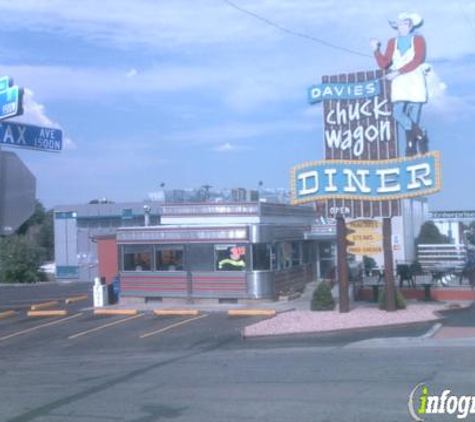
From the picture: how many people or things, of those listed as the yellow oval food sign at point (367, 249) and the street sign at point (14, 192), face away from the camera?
1

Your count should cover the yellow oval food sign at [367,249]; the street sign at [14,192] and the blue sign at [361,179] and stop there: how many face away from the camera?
1

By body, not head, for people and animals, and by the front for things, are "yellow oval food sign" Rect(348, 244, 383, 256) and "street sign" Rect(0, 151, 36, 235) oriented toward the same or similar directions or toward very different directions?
very different directions

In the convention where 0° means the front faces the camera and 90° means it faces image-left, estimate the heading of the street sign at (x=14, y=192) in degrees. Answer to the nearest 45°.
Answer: approximately 180°

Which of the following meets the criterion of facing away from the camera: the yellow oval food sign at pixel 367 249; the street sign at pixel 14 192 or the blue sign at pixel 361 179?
the street sign

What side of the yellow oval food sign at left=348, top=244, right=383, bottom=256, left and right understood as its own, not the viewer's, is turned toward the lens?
front

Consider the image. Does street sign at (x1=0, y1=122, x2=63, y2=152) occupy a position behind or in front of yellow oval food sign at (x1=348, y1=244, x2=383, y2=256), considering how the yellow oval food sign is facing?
in front

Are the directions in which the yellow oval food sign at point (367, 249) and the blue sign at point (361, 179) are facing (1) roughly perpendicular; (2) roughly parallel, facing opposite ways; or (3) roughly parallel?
roughly parallel

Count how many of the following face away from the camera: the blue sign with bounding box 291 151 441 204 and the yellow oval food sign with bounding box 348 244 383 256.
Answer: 0

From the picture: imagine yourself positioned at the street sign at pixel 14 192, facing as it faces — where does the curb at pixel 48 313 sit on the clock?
The curb is roughly at 12 o'clock from the street sign.

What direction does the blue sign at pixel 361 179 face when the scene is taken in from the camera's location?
facing the viewer

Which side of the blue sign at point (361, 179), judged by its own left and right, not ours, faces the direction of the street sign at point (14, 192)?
front
